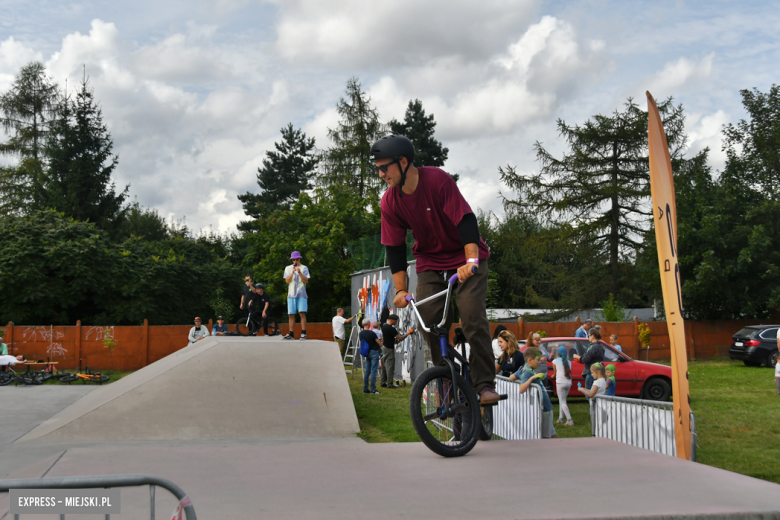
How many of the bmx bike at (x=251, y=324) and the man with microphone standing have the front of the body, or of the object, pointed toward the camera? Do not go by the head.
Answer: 1

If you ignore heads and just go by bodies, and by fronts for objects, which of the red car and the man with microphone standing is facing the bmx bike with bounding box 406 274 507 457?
the man with microphone standing

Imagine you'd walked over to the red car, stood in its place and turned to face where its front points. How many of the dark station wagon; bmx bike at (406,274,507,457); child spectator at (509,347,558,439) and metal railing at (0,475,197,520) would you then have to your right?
3

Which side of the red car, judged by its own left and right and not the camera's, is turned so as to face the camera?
right

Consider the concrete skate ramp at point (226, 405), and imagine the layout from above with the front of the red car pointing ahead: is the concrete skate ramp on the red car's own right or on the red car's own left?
on the red car's own right

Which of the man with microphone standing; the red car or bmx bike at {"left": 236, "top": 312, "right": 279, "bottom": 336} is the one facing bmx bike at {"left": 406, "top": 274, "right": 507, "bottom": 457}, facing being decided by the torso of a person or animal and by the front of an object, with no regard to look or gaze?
the man with microphone standing

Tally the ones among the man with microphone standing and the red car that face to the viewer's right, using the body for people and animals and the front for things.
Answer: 1

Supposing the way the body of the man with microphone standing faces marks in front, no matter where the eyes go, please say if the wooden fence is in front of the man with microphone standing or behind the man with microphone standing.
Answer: behind

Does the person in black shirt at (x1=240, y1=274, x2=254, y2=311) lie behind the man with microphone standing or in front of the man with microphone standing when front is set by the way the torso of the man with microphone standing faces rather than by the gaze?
behind

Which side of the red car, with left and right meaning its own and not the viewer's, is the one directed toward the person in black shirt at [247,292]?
back
